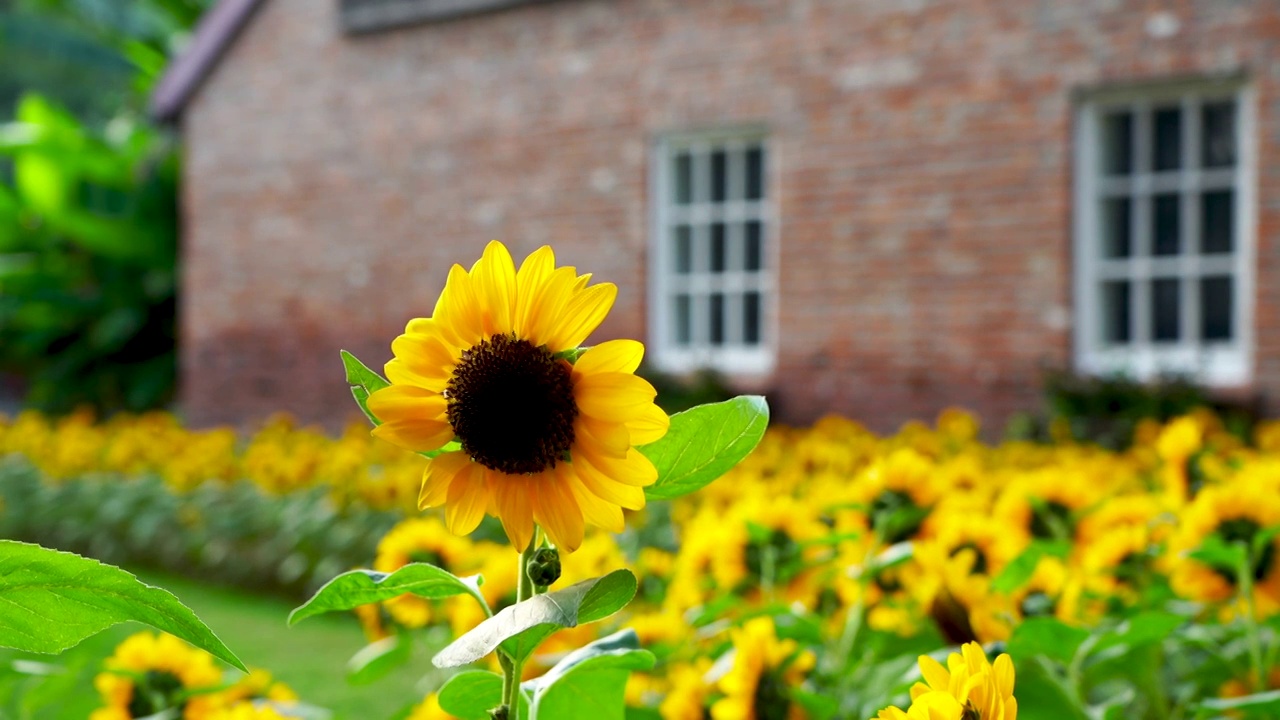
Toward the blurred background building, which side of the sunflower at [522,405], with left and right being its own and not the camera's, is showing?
back

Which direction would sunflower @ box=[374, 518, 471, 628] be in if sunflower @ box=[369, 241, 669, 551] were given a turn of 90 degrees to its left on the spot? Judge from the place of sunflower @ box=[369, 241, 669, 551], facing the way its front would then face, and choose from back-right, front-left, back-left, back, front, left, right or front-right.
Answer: left

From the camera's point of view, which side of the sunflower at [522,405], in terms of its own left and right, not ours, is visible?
front

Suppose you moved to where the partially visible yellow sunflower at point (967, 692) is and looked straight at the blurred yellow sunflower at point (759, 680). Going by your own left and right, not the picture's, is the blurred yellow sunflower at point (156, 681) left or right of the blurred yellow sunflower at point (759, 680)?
left
